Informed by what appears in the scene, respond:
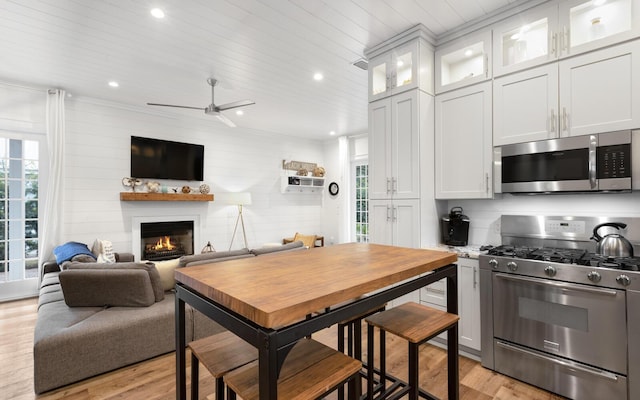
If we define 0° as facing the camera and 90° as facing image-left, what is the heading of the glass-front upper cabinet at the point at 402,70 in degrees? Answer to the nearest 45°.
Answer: approximately 45°

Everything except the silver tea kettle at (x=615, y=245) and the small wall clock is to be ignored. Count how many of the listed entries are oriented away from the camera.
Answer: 0

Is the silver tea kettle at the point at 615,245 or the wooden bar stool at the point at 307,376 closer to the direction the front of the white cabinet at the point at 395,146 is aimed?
the wooden bar stool

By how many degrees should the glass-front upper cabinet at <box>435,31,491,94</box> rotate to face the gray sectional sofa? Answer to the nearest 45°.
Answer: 0° — it already faces it
